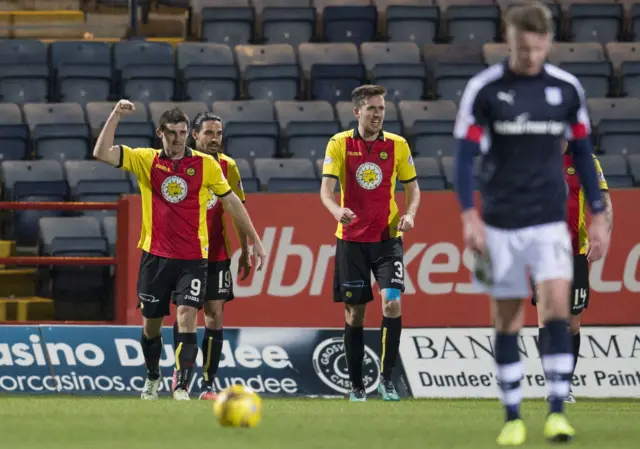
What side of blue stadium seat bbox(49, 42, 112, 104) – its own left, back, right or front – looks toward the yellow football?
front

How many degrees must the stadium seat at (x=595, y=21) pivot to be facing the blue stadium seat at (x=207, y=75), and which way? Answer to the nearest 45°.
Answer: approximately 45° to its right

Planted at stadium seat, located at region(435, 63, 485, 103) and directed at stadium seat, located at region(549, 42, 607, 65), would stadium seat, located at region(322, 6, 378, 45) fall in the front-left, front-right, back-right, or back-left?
back-left

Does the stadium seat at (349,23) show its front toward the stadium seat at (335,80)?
yes

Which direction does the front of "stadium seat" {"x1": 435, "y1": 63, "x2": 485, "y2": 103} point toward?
toward the camera

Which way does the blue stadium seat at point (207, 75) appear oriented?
toward the camera

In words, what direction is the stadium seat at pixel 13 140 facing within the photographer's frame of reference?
facing the viewer

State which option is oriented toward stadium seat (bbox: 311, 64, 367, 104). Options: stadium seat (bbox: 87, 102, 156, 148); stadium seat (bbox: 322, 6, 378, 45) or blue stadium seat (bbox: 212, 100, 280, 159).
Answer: stadium seat (bbox: 322, 6, 378, 45)

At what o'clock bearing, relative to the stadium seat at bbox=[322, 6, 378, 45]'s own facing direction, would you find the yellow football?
The yellow football is roughly at 12 o'clock from the stadium seat.

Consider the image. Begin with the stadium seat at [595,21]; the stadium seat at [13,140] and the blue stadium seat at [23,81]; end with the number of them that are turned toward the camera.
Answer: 3

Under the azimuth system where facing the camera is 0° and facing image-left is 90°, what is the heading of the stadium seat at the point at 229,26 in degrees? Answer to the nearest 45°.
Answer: approximately 0°

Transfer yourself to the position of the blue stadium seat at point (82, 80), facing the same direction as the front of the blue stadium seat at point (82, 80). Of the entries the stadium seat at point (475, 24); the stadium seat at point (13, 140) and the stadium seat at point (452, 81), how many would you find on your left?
2

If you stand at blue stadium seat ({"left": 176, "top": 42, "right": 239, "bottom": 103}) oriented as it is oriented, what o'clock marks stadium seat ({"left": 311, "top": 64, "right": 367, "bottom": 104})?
The stadium seat is roughly at 9 o'clock from the blue stadium seat.

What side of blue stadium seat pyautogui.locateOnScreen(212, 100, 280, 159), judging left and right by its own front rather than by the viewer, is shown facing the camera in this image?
front

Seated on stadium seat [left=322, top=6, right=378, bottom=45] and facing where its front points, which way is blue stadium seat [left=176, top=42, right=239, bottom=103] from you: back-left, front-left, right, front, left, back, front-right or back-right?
front-right
